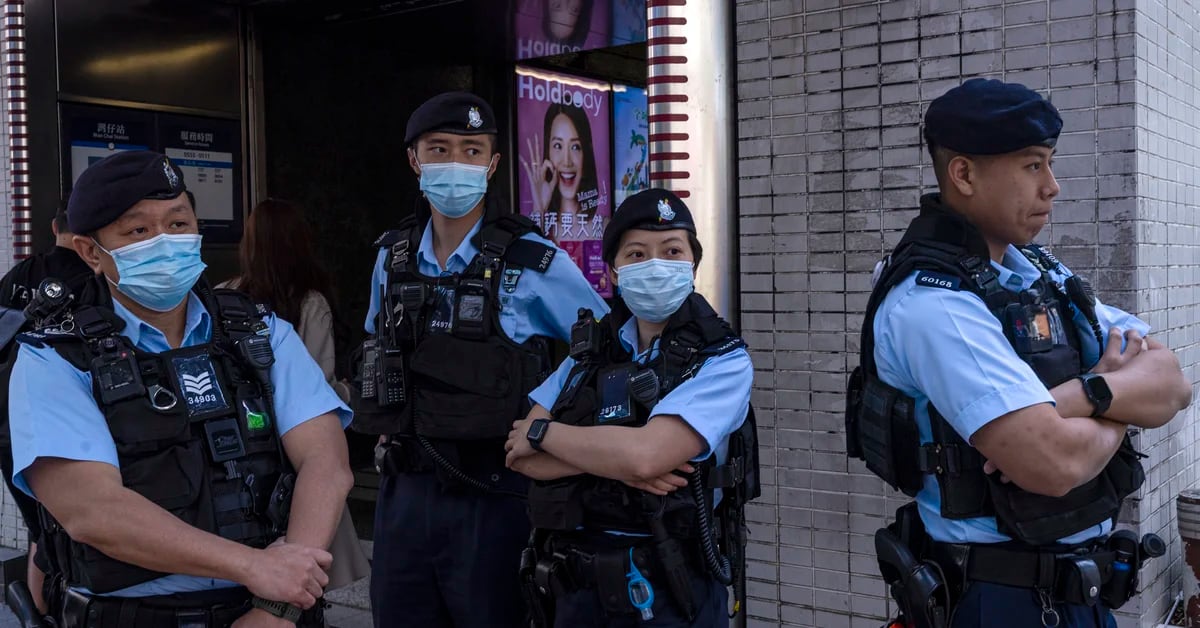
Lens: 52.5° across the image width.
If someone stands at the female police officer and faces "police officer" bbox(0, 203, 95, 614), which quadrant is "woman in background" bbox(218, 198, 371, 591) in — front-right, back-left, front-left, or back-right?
front-right

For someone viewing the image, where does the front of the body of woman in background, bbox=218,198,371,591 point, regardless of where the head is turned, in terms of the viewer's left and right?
facing away from the viewer

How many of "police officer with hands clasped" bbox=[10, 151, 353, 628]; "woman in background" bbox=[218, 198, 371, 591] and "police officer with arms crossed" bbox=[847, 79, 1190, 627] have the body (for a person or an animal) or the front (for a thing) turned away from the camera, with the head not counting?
1

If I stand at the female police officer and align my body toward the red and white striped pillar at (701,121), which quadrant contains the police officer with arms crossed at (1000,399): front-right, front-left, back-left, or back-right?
back-right

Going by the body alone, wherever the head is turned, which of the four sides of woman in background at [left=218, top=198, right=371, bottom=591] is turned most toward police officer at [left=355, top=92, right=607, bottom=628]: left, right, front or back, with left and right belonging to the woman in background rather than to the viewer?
back

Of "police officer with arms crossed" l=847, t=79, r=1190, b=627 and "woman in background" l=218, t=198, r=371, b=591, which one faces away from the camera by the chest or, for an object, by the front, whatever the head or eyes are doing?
the woman in background

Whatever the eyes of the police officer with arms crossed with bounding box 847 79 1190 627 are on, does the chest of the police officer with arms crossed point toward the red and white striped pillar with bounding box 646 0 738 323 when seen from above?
no

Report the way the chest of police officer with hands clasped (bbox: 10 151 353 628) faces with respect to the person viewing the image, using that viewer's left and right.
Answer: facing the viewer and to the right of the viewer

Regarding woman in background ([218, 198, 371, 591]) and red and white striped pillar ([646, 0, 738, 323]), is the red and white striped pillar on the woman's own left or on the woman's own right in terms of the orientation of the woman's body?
on the woman's own right

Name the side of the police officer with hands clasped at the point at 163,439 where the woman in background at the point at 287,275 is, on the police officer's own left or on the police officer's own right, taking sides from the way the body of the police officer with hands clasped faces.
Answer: on the police officer's own left

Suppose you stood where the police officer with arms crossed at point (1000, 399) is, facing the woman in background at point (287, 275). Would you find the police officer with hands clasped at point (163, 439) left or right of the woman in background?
left

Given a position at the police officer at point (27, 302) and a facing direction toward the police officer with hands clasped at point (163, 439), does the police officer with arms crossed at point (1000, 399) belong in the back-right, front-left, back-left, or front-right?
front-left

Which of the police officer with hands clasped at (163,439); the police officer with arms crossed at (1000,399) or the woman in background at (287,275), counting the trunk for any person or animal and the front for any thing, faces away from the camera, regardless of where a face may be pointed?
the woman in background

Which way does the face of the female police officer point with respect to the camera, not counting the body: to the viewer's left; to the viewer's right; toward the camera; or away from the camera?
toward the camera

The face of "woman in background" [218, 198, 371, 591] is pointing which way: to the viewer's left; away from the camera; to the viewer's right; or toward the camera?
away from the camera

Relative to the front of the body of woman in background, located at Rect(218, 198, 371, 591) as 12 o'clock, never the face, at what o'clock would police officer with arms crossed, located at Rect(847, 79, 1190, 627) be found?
The police officer with arms crossed is roughly at 5 o'clock from the woman in background.
